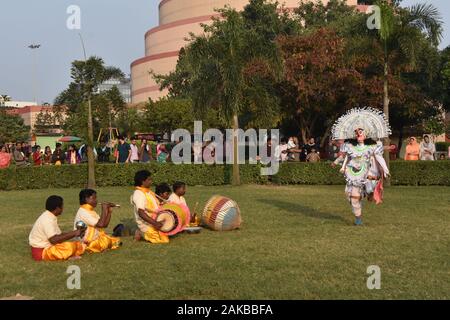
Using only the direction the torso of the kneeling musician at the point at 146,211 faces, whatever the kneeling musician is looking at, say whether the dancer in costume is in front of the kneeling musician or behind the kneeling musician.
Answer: in front

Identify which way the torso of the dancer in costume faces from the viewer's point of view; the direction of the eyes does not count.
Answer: toward the camera

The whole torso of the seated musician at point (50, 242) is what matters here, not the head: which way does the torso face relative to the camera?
to the viewer's right

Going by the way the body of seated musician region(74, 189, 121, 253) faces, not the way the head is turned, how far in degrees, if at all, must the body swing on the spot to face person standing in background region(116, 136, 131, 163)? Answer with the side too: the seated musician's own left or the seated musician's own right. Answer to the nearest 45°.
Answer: approximately 90° to the seated musician's own left

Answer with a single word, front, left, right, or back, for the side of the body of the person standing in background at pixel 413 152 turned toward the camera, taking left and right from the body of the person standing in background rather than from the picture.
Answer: front

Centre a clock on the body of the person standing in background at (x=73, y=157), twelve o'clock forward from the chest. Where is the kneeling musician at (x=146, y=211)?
The kneeling musician is roughly at 12 o'clock from the person standing in background.

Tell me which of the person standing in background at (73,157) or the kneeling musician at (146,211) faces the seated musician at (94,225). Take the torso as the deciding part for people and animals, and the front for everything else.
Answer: the person standing in background

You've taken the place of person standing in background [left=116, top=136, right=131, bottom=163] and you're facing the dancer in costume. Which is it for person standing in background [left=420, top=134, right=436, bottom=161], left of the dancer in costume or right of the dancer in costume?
left

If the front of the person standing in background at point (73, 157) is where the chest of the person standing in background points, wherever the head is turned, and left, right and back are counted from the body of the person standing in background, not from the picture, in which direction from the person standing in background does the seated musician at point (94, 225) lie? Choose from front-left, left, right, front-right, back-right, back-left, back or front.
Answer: front

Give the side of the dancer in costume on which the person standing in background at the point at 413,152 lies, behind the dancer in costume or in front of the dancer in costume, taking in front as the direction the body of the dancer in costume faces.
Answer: behind

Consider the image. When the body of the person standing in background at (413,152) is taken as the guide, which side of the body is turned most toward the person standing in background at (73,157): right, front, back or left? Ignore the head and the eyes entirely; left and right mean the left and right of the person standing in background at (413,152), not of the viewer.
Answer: right

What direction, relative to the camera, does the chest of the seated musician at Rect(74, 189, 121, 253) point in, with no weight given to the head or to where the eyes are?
to the viewer's right

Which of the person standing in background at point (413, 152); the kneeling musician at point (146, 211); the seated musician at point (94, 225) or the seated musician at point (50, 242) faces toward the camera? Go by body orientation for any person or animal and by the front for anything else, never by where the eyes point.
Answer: the person standing in background

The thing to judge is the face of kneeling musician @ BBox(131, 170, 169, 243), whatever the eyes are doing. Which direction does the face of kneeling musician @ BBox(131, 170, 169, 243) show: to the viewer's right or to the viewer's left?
to the viewer's right

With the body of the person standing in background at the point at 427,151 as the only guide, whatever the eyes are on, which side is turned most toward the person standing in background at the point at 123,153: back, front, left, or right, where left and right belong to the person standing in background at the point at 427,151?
right
